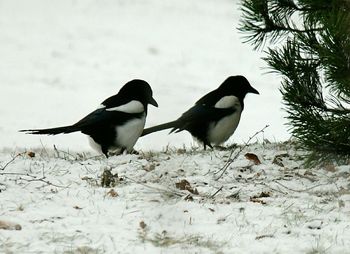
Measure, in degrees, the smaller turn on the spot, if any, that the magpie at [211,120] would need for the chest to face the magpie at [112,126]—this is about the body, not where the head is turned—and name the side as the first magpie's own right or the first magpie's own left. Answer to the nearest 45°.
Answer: approximately 135° to the first magpie's own right

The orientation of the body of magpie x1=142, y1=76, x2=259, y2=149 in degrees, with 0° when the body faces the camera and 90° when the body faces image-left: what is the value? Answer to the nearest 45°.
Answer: approximately 270°

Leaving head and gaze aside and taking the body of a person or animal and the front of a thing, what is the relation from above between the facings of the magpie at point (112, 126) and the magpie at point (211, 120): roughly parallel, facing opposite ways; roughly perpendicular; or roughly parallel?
roughly parallel

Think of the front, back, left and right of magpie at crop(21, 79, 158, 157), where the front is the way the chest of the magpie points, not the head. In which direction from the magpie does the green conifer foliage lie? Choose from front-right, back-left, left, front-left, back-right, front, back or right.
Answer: front-right

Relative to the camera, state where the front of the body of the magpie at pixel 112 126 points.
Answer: to the viewer's right

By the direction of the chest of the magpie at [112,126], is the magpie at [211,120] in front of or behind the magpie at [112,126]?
in front

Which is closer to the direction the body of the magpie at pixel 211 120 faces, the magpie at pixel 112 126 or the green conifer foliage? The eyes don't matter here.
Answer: the green conifer foliage

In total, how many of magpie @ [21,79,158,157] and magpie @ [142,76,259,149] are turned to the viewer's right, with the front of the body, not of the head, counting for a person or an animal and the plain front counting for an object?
2
